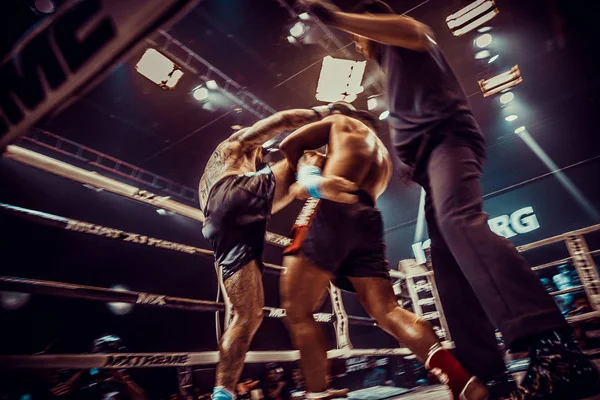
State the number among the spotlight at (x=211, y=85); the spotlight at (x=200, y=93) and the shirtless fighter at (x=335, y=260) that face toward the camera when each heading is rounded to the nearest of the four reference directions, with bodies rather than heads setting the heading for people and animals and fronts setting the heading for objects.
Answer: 2

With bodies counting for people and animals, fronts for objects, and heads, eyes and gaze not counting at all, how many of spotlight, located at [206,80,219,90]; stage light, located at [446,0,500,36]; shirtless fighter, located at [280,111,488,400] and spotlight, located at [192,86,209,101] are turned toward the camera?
3

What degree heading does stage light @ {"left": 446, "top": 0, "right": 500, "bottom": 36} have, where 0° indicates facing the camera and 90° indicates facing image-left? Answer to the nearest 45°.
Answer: approximately 0°

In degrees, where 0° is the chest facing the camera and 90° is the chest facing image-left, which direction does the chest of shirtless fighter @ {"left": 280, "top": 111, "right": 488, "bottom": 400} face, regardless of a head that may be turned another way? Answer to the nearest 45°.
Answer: approximately 135°

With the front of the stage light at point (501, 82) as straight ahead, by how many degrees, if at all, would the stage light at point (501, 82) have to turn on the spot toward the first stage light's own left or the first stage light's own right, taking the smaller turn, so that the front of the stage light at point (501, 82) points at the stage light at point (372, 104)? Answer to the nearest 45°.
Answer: approximately 45° to the first stage light's own right

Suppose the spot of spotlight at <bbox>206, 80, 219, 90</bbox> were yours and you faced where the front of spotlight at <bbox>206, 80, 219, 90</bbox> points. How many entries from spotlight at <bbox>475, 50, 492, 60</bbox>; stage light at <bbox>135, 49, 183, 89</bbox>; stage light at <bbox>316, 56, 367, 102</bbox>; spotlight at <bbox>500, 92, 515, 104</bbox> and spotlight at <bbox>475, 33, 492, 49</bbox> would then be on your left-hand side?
4
